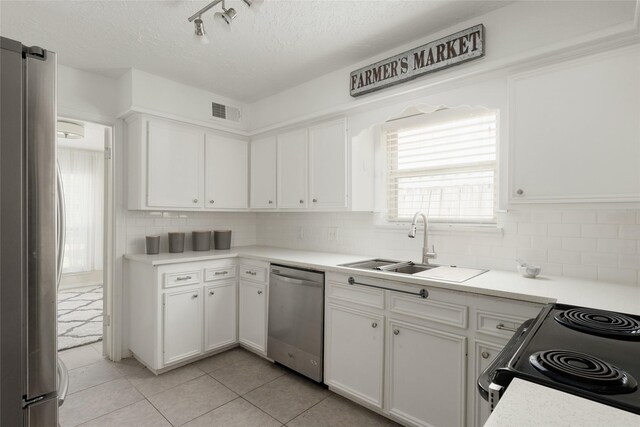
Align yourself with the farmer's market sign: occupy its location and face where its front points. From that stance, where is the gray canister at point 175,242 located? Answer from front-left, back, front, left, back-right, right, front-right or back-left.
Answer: front-right

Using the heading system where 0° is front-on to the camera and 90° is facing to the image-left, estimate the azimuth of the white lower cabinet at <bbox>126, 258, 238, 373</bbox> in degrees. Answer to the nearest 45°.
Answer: approximately 315°

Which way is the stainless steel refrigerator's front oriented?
to the viewer's right

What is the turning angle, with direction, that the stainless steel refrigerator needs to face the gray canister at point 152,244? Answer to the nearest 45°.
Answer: approximately 45° to its left

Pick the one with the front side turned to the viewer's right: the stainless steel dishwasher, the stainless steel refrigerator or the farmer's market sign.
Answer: the stainless steel refrigerator

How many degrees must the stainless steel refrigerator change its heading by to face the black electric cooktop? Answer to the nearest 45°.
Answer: approximately 45° to its right

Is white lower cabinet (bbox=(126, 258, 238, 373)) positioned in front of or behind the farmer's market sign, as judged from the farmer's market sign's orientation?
in front
